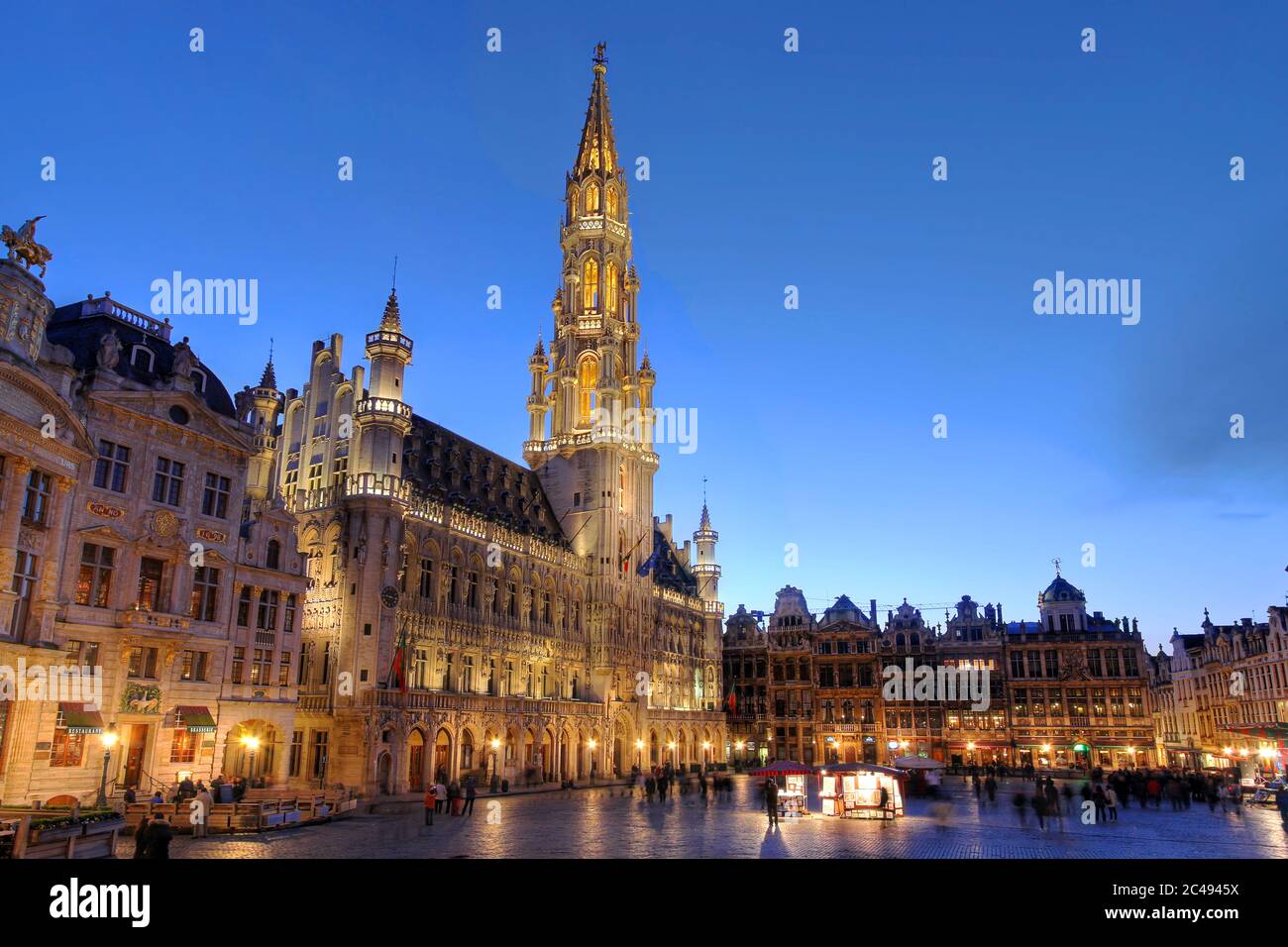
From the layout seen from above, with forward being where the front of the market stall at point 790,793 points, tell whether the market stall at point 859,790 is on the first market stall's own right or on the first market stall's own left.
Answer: on the first market stall's own left

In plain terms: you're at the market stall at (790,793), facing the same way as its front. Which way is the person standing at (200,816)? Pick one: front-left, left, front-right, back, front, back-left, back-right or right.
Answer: front-right

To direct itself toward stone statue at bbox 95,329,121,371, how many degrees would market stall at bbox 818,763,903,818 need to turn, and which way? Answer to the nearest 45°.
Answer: approximately 45° to its right

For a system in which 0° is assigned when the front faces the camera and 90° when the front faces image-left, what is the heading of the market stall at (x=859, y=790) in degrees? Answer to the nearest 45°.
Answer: approximately 0°

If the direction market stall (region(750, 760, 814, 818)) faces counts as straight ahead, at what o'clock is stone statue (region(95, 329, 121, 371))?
The stone statue is roughly at 2 o'clock from the market stall.

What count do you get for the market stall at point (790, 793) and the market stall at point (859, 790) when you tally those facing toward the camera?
2

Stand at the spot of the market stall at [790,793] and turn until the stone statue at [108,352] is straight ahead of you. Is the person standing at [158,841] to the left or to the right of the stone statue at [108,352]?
left

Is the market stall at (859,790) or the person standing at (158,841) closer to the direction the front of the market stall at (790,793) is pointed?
the person standing

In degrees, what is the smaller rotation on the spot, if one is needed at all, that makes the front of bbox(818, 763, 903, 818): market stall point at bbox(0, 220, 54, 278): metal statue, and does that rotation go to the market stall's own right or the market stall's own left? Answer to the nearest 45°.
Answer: approximately 45° to the market stall's own right

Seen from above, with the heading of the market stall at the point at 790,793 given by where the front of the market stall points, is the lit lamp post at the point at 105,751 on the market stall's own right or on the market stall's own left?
on the market stall's own right

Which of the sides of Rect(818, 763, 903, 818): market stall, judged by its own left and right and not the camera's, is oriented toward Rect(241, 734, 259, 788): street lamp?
right

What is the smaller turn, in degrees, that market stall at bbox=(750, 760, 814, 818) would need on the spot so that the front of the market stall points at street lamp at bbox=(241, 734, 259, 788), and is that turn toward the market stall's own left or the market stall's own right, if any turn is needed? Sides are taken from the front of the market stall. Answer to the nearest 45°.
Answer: approximately 90° to the market stall's own right

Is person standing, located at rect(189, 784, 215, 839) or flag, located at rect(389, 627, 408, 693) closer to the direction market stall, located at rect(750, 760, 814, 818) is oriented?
the person standing
